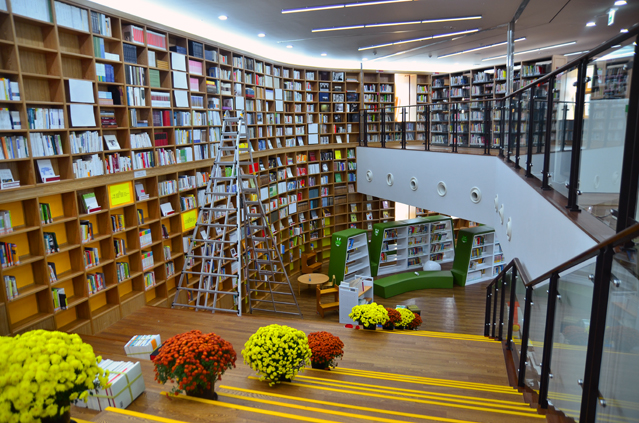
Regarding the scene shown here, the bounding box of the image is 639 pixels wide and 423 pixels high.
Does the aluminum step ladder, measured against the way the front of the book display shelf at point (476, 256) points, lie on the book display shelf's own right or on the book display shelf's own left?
on the book display shelf's own right

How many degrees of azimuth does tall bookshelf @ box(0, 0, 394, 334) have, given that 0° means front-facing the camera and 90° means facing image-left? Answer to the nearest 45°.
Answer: approximately 315°

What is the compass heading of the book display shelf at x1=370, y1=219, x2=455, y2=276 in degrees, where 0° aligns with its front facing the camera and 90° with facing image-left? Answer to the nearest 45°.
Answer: approximately 315°

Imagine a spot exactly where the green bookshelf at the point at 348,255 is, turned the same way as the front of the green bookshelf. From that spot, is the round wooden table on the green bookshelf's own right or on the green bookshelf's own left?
on the green bookshelf's own right

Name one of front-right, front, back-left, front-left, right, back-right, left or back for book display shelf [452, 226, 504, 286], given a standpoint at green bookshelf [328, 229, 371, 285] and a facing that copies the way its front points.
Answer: front-left

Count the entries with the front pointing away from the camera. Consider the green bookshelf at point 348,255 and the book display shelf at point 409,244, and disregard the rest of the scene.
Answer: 0

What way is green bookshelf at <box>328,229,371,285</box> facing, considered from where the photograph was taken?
facing the viewer and to the right of the viewer

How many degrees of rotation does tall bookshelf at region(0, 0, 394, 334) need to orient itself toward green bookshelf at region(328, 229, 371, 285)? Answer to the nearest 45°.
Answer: approximately 90° to its left

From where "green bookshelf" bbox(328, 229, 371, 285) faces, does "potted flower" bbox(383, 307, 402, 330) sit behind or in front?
in front

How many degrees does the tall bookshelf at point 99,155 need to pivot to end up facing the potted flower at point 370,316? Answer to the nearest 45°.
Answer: approximately 45° to its left

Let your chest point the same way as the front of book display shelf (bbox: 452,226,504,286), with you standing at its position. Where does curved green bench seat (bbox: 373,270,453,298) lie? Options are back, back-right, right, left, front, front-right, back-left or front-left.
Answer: right
